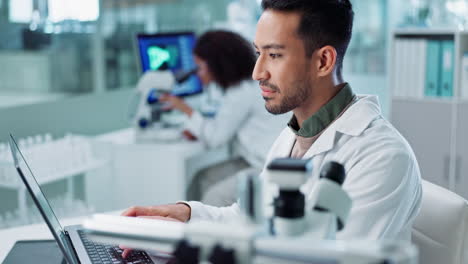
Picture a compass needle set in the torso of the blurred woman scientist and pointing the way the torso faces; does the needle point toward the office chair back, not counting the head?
no

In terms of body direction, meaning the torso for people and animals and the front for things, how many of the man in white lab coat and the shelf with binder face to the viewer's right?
0

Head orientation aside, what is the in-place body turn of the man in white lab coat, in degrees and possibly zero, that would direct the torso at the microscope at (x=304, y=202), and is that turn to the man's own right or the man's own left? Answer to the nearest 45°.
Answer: approximately 45° to the man's own left

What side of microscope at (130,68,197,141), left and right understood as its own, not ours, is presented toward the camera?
right

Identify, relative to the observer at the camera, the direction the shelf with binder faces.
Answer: facing the viewer

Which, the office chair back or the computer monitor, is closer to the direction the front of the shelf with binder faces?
the office chair back

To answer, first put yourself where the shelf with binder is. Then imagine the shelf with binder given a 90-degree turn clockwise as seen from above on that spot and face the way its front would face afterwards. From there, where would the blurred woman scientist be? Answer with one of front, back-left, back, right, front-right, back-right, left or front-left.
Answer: front-left

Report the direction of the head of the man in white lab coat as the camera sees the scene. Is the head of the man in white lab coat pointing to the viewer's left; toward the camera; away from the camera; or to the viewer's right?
to the viewer's left

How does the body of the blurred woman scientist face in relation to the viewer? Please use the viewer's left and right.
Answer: facing to the left of the viewer

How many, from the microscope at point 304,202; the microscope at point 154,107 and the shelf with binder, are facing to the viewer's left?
0
